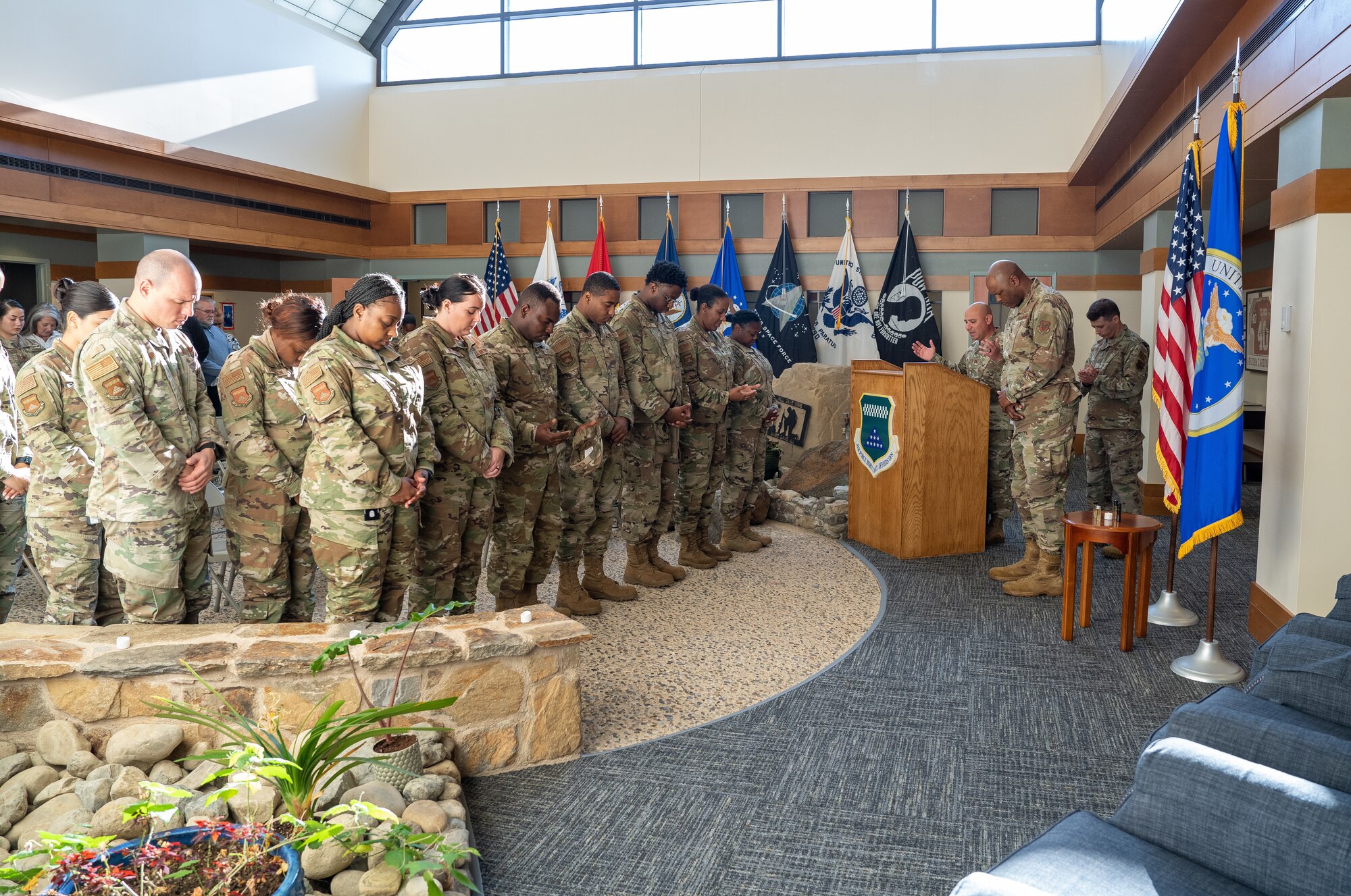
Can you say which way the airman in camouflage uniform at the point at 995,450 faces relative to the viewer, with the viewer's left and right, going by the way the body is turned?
facing to the left of the viewer

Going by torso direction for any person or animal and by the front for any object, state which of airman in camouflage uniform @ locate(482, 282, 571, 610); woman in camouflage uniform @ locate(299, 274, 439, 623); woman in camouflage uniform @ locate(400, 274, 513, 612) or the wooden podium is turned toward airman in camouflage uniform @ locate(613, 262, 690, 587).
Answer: the wooden podium

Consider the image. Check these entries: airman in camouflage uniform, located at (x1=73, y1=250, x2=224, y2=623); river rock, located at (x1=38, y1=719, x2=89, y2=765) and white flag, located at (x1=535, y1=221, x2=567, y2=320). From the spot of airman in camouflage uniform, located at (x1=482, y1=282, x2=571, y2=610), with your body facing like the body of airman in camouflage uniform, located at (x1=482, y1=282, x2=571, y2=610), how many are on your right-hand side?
2

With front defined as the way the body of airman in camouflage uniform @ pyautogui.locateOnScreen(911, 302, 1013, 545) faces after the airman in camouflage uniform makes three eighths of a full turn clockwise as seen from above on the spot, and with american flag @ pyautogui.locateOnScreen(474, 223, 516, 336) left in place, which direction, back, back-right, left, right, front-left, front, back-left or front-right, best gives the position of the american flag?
left

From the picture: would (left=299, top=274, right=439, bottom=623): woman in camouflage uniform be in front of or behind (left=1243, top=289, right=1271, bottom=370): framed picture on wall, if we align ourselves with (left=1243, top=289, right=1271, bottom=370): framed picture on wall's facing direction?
in front

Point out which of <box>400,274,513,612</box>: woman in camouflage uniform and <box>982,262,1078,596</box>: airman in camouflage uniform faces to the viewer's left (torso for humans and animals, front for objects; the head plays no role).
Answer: the airman in camouflage uniform

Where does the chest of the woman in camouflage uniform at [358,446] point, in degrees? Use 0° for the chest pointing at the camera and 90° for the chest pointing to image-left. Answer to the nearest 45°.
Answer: approximately 315°

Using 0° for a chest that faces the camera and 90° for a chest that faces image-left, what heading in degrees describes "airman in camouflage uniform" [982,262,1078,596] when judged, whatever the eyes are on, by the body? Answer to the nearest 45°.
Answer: approximately 90°

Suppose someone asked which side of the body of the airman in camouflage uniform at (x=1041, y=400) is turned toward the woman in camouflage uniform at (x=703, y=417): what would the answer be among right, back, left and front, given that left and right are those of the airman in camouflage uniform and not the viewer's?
front

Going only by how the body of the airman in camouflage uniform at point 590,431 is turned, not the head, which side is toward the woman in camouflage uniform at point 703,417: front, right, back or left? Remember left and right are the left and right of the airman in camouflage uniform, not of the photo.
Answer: left

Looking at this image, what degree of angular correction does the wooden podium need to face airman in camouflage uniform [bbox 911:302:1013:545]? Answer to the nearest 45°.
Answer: approximately 180°

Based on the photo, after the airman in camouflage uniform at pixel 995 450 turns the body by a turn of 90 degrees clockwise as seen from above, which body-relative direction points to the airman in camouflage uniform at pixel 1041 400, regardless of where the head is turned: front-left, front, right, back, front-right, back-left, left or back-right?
back

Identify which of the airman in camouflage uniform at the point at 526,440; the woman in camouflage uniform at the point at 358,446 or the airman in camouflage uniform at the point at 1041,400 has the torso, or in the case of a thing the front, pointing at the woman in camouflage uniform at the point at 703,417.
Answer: the airman in camouflage uniform at the point at 1041,400
